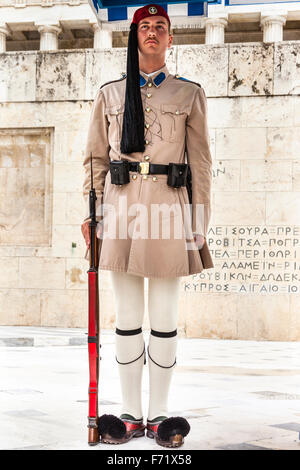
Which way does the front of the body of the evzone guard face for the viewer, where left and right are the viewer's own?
facing the viewer
